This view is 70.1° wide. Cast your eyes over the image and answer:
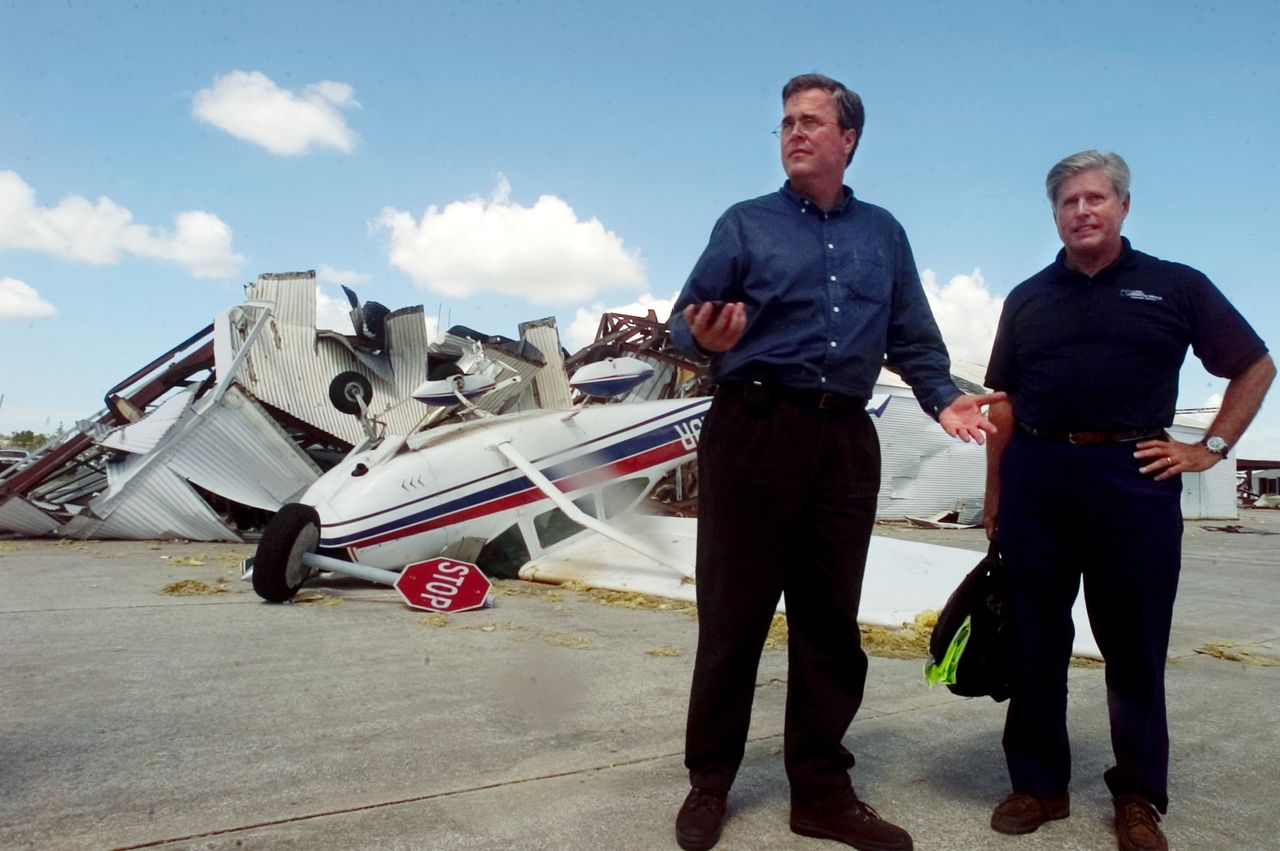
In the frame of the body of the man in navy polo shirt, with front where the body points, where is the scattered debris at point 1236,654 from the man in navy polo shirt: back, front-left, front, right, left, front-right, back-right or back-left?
back

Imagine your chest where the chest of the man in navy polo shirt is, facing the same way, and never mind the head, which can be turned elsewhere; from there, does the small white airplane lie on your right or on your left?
on your right

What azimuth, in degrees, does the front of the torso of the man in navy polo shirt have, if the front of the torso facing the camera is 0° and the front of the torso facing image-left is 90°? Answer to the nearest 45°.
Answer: approximately 0°

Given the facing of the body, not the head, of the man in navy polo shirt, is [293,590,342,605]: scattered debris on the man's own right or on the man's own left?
on the man's own right

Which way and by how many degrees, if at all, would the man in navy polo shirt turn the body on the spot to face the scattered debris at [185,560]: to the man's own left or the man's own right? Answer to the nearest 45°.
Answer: approximately 90° to the man's own right

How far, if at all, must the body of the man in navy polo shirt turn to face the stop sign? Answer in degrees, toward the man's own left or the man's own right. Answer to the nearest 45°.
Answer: approximately 135° to the man's own right
